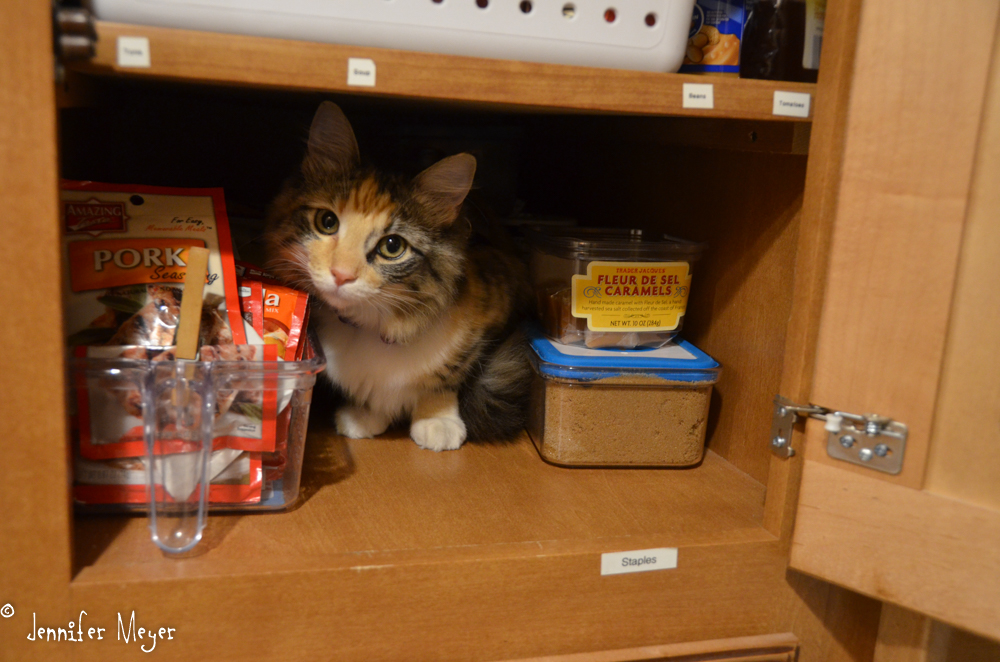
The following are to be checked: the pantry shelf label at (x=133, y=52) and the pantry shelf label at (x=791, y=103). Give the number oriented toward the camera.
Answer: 2

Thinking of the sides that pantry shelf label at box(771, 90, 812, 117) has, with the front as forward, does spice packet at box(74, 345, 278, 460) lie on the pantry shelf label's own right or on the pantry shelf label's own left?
on the pantry shelf label's own right

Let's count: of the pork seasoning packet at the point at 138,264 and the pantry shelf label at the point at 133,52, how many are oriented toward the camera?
2

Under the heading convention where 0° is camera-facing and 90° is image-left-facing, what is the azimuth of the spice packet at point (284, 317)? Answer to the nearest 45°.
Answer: approximately 0°
